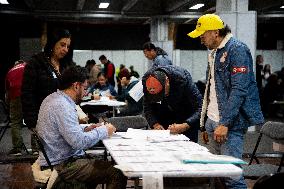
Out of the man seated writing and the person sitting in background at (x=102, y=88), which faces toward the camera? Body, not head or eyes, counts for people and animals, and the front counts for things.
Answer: the person sitting in background

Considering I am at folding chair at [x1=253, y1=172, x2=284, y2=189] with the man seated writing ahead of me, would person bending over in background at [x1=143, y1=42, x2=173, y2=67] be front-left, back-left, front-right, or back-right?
front-right

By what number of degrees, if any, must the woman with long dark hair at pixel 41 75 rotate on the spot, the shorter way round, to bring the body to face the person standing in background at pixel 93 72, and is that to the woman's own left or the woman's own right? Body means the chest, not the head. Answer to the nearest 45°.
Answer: approximately 135° to the woman's own left

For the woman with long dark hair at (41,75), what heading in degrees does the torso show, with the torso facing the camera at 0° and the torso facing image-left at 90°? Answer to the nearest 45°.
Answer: approximately 315°

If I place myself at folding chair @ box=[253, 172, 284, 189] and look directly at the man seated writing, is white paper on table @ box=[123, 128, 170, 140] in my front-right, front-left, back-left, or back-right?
front-right

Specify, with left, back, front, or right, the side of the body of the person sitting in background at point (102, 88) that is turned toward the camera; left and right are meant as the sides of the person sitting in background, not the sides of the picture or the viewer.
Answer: front

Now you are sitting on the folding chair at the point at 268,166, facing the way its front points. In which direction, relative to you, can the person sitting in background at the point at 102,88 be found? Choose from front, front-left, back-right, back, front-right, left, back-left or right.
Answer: right

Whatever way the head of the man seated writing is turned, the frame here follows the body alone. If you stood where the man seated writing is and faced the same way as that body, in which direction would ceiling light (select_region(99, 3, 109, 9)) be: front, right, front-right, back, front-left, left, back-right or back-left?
left

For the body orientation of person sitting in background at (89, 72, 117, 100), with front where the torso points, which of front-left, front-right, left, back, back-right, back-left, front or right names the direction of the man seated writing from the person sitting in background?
front

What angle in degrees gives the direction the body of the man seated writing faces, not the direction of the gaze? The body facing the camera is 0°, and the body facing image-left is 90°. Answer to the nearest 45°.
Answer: approximately 270°

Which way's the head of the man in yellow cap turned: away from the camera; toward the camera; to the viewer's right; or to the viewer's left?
to the viewer's left

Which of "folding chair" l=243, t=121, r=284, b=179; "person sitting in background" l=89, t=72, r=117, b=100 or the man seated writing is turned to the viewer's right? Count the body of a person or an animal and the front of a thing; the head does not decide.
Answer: the man seated writing

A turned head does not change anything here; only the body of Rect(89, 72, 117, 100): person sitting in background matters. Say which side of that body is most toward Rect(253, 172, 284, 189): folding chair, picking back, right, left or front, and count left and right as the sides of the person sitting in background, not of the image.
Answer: front

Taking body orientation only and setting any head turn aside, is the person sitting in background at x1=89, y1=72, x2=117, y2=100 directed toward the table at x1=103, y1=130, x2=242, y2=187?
yes
